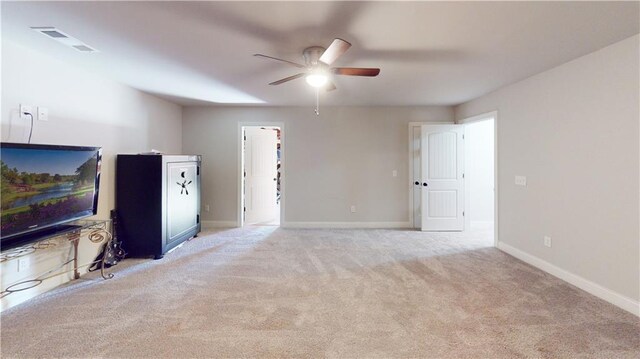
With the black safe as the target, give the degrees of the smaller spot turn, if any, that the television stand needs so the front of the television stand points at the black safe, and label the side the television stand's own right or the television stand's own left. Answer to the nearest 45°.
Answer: approximately 90° to the television stand's own left

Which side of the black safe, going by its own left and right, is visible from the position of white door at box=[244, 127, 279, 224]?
left

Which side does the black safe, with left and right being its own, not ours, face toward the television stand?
right

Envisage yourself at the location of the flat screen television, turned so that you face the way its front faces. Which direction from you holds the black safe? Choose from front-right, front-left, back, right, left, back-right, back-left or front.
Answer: left

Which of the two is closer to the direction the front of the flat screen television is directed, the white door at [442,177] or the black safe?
the white door

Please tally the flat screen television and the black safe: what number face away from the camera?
0

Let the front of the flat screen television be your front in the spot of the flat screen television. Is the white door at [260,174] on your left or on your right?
on your left

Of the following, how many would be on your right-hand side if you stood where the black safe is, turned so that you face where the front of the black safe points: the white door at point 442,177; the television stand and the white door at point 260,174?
1

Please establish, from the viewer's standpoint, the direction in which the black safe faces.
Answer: facing the viewer and to the right of the viewer

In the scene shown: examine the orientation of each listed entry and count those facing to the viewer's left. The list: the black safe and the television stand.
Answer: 0

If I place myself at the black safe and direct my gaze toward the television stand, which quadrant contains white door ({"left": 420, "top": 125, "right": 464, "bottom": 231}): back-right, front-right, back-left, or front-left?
back-left
